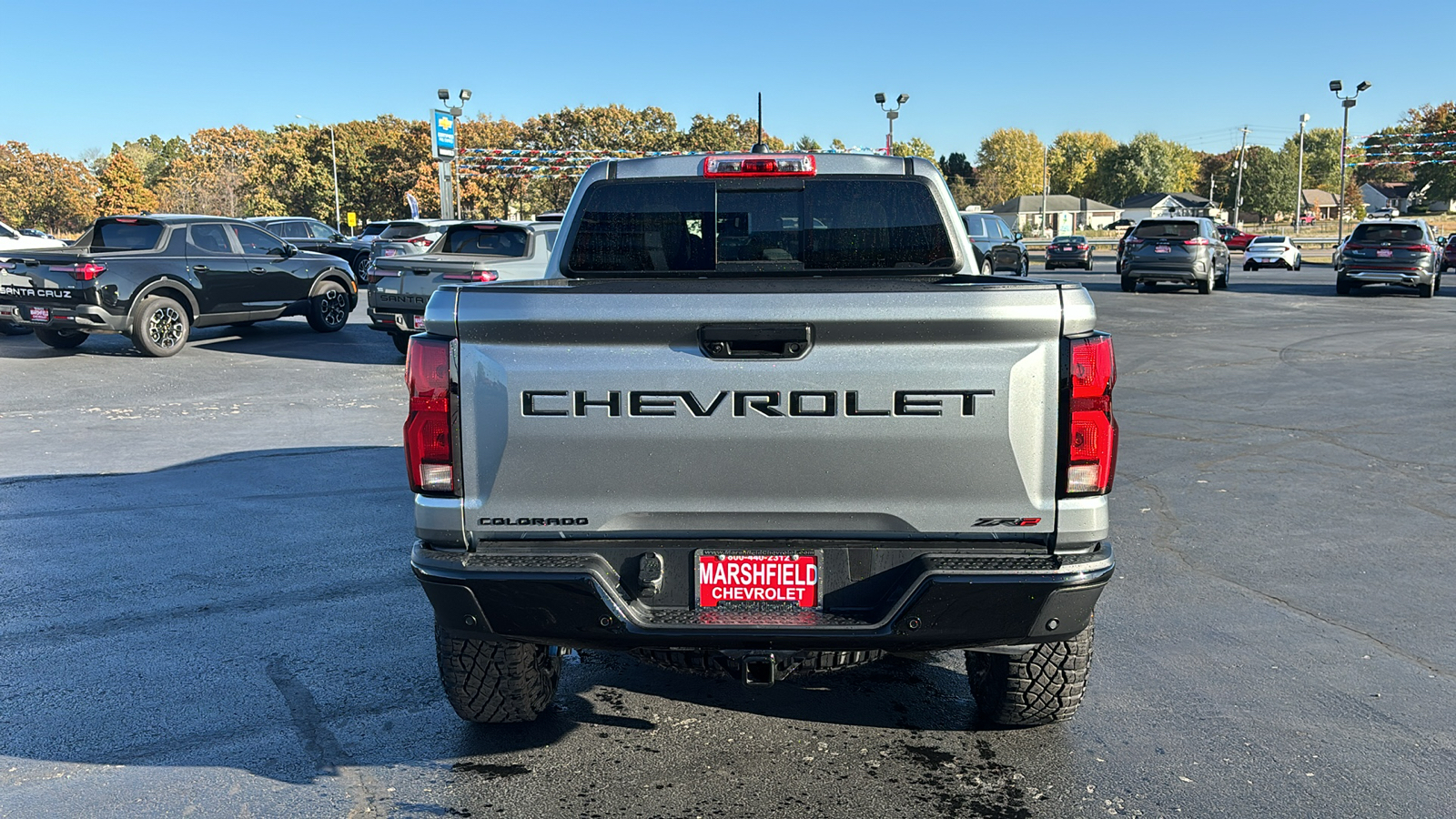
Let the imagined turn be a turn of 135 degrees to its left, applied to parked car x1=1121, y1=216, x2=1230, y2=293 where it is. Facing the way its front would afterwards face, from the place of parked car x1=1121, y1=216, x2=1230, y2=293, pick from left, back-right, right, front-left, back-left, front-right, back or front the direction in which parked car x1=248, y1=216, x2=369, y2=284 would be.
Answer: front

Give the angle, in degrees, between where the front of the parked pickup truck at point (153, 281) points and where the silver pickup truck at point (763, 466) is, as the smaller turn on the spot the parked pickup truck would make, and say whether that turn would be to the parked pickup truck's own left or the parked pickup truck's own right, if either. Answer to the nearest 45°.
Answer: approximately 135° to the parked pickup truck's own right

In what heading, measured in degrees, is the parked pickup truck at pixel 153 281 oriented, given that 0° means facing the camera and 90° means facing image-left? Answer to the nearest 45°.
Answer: approximately 225°

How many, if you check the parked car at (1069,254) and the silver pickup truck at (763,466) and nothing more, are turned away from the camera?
2

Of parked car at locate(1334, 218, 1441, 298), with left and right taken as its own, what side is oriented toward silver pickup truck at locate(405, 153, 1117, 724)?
back

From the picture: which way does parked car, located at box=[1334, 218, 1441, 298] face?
away from the camera

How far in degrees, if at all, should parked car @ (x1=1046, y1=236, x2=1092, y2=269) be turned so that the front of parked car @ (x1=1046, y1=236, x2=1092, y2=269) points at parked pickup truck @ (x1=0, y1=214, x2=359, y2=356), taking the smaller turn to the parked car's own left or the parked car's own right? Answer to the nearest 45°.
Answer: approximately 180°

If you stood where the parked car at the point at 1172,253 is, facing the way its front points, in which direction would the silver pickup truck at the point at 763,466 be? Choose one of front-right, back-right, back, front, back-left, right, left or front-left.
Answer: back-right

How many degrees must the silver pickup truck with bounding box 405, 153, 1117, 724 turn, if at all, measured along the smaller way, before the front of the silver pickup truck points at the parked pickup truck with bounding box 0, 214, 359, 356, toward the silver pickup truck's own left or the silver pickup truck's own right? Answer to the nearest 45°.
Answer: approximately 45° to the silver pickup truck's own left

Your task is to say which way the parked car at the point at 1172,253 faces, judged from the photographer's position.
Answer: facing away from the viewer and to the right of the viewer

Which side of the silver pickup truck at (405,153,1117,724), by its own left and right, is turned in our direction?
back

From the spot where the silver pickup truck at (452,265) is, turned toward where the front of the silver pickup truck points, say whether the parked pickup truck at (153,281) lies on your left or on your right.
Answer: on your left

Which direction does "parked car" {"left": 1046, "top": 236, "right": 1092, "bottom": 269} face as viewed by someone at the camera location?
facing away from the viewer

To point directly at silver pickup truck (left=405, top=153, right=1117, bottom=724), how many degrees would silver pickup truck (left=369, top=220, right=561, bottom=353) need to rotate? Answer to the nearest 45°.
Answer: approximately 135° to its right
